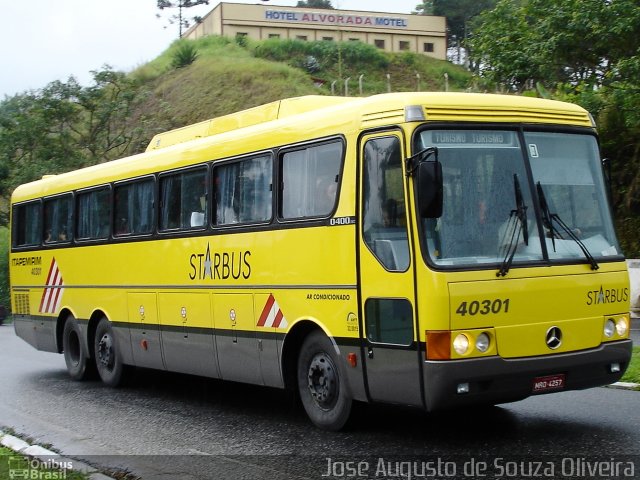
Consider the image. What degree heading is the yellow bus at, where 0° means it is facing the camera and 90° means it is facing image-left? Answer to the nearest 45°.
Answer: approximately 315°

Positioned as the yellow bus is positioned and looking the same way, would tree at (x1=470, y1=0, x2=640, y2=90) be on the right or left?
on its left

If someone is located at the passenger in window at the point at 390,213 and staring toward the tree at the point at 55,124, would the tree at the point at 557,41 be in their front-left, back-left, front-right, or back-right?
front-right

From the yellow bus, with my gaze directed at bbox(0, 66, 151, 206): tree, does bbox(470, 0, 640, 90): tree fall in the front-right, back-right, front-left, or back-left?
front-right

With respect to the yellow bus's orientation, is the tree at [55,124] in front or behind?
behind
